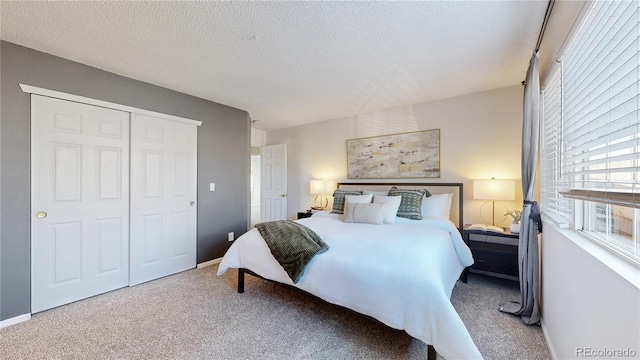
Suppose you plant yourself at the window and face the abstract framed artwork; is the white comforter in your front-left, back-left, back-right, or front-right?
front-left

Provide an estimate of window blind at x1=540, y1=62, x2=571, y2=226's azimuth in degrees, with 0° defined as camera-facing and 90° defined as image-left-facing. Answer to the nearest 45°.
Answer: approximately 90°

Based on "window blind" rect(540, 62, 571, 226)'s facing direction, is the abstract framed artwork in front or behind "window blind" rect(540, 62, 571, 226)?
in front

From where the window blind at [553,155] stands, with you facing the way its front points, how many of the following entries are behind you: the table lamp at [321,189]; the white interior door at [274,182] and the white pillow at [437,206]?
0

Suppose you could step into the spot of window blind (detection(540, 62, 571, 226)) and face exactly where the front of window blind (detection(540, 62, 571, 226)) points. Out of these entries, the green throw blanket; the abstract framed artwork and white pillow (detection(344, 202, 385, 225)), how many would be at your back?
0

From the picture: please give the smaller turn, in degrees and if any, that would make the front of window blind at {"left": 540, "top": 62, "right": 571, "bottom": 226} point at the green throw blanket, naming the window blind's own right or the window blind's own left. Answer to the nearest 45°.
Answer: approximately 45° to the window blind's own left

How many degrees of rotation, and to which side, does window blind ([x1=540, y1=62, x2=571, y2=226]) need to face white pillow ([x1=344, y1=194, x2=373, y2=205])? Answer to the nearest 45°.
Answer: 0° — it already faces it

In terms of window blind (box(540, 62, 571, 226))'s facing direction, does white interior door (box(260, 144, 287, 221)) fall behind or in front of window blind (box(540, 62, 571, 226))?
in front

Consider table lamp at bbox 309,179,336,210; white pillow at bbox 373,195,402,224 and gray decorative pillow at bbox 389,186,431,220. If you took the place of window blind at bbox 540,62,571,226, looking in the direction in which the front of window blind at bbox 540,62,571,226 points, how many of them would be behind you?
0

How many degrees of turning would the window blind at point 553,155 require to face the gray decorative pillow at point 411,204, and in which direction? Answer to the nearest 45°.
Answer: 0° — it already faces it

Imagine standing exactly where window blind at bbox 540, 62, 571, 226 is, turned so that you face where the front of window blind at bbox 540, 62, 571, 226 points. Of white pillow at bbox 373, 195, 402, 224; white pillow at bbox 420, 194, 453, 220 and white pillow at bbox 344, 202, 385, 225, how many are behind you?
0

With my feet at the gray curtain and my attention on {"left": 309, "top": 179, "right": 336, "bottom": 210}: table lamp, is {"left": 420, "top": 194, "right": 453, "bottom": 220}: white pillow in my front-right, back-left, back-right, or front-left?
front-right
